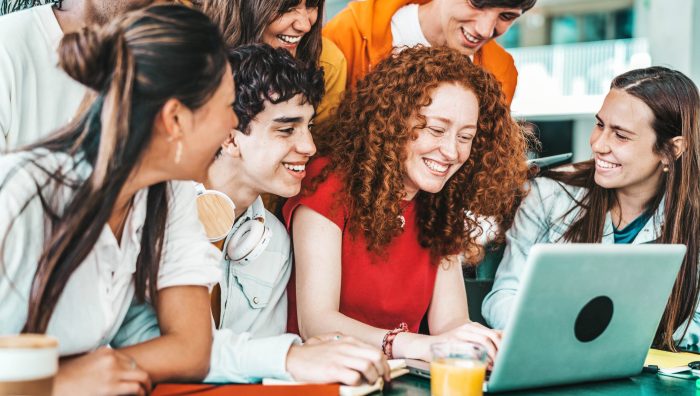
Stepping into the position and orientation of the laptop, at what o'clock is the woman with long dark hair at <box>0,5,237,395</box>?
The woman with long dark hair is roughly at 10 o'clock from the laptop.

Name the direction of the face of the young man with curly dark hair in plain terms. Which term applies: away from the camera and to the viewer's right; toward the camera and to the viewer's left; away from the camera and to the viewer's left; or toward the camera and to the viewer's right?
toward the camera and to the viewer's right

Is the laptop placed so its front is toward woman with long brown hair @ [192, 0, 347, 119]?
yes

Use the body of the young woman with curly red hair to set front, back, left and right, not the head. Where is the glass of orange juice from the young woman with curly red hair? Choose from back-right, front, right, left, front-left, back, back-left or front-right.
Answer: front-right

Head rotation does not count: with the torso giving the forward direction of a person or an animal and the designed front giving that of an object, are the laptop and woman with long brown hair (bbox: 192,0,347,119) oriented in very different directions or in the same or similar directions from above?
very different directions

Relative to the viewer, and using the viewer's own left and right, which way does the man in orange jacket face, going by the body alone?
facing the viewer and to the right of the viewer

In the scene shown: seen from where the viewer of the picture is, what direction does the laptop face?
facing away from the viewer and to the left of the viewer

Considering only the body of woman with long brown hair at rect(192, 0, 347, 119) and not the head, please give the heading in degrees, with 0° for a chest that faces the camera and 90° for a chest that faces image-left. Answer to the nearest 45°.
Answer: approximately 315°

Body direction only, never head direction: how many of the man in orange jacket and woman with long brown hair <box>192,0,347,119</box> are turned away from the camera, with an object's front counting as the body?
0

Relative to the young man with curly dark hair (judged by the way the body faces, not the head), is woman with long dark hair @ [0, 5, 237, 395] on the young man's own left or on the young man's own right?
on the young man's own right

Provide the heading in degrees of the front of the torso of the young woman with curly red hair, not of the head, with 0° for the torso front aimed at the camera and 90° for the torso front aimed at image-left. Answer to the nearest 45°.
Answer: approximately 315°

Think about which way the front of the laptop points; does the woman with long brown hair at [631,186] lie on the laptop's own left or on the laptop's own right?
on the laptop's own right
